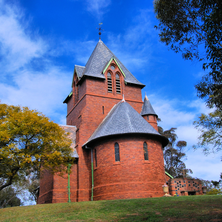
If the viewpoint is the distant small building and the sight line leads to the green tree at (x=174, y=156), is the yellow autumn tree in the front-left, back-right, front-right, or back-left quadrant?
back-left

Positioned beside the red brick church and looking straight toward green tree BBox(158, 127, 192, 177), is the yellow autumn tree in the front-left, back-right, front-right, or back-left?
back-left

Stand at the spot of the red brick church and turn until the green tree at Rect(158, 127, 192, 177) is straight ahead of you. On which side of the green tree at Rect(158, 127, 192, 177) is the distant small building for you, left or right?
right

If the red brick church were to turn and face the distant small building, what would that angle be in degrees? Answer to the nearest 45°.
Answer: approximately 90° to its right
